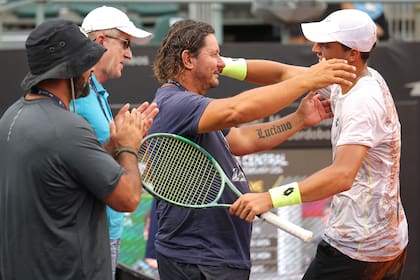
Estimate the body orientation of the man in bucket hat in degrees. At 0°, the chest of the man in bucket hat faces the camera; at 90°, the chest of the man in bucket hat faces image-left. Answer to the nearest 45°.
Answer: approximately 225°

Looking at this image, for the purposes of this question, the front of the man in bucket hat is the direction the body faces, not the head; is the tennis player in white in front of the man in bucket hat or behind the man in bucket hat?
in front

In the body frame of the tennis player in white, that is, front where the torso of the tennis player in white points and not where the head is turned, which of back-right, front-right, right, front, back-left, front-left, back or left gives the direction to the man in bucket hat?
front-left

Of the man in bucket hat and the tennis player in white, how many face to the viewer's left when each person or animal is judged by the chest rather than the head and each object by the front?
1

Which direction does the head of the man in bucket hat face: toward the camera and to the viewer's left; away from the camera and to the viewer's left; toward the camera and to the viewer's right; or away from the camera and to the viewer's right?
away from the camera and to the viewer's right

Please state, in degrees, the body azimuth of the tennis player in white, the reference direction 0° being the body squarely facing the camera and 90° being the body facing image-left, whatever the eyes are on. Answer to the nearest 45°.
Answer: approximately 90°

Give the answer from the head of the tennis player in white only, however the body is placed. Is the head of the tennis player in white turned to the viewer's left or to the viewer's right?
to the viewer's left
